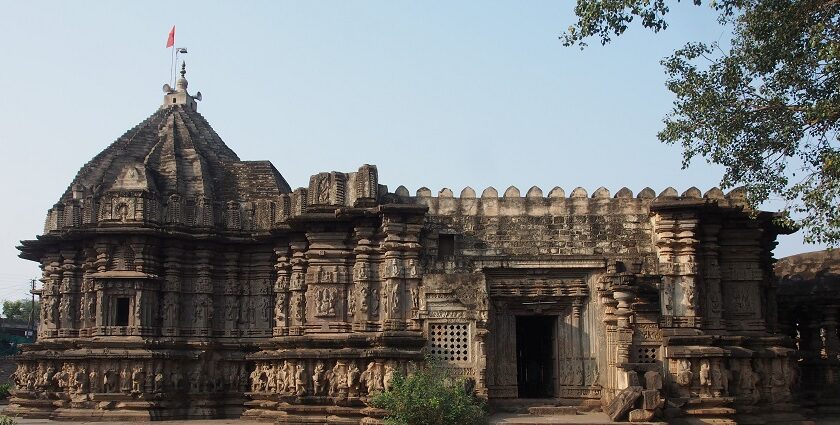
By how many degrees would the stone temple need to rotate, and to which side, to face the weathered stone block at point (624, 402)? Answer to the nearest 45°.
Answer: approximately 45° to its left

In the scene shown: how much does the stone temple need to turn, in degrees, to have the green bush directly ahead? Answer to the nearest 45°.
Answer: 0° — it already faces it

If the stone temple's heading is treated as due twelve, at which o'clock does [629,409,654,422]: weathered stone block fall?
The weathered stone block is roughly at 10 o'clock from the stone temple.

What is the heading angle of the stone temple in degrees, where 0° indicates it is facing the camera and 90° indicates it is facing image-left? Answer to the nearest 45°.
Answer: approximately 0°
